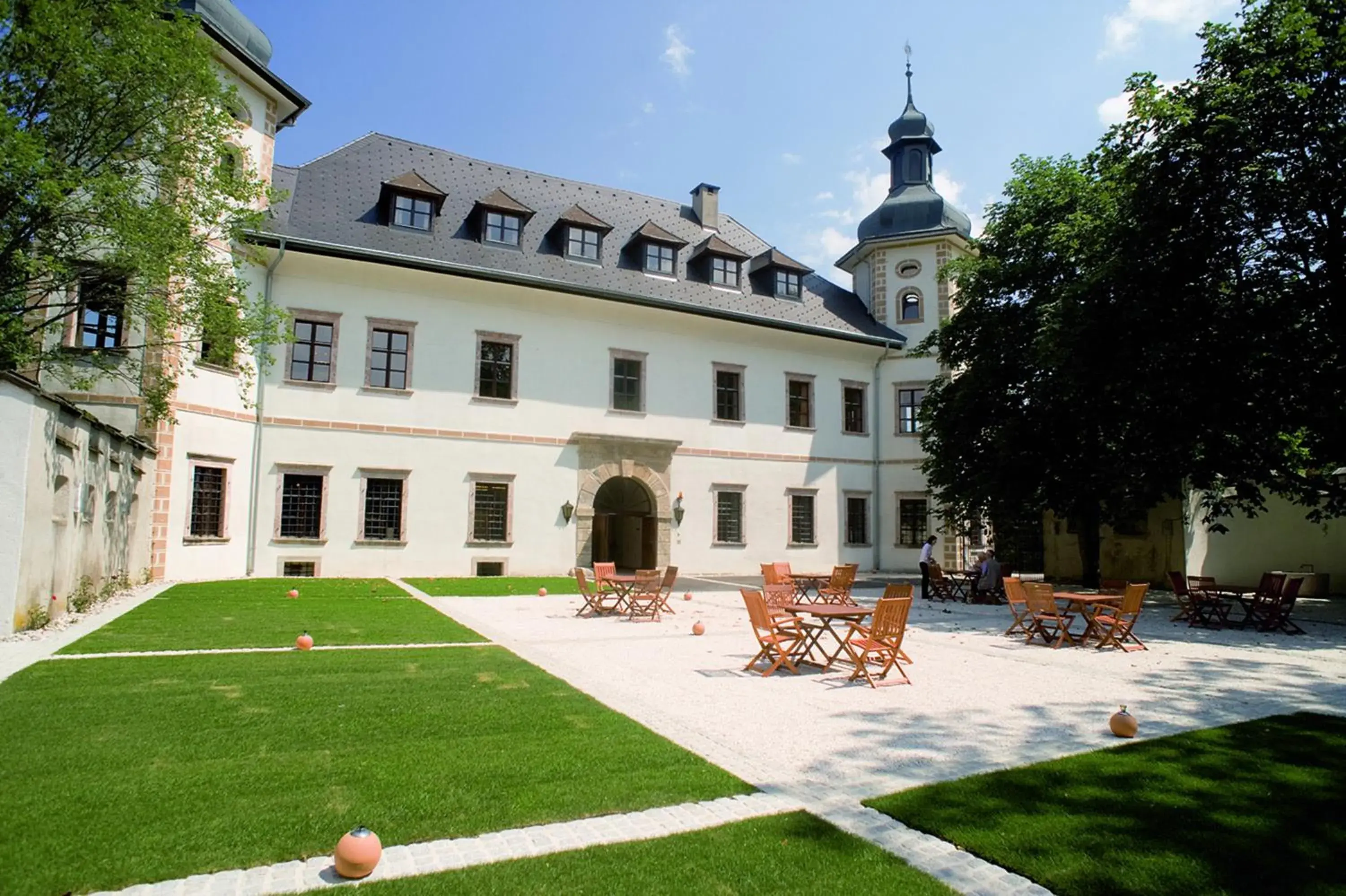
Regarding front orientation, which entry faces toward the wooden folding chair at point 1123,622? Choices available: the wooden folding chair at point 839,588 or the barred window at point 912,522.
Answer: the barred window

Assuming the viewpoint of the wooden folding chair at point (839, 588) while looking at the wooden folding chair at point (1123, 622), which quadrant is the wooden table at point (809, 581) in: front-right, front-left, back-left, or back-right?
back-left

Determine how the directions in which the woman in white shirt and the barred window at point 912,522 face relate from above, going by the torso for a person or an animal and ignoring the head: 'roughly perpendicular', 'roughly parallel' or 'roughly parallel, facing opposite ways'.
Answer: roughly perpendicular

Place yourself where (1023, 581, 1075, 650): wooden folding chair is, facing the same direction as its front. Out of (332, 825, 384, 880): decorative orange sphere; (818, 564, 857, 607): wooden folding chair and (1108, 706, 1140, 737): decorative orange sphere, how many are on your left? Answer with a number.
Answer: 1

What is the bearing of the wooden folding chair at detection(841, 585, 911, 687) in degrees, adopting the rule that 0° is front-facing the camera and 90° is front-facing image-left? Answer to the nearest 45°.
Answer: approximately 135°

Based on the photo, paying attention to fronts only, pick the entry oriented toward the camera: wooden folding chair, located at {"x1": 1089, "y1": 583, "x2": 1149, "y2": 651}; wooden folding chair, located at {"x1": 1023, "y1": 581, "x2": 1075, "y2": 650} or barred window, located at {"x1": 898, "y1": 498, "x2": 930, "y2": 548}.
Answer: the barred window

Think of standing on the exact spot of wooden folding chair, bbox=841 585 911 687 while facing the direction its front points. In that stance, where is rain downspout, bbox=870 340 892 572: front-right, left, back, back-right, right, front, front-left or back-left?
front-right

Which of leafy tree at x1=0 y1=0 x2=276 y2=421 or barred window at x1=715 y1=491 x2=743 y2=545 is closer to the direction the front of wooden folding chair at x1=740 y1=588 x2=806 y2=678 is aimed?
the barred window

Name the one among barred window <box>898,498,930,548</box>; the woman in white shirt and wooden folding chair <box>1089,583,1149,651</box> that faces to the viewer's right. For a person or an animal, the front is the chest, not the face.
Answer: the woman in white shirt

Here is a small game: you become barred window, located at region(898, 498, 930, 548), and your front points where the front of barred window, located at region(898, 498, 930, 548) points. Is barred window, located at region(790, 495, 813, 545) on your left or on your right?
on your right

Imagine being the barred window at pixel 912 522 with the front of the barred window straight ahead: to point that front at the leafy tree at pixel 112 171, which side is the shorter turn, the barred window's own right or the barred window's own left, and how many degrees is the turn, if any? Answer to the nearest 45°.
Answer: approximately 45° to the barred window's own right

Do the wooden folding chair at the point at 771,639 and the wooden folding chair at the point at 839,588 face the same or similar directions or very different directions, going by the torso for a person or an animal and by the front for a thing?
very different directions

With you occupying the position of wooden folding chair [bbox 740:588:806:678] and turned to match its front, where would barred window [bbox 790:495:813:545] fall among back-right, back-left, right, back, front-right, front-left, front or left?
front-left

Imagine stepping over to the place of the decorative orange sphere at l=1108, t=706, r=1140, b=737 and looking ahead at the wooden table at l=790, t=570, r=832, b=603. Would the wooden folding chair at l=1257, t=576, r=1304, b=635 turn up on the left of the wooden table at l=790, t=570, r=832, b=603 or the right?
right

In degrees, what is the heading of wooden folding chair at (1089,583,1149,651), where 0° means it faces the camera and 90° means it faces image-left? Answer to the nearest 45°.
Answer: approximately 135°

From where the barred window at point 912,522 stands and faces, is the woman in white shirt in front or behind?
in front

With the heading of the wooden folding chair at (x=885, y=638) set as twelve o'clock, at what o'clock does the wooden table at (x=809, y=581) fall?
The wooden table is roughly at 1 o'clock from the wooden folding chair.

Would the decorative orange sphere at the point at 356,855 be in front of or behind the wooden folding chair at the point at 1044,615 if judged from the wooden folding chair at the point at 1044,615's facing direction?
behind

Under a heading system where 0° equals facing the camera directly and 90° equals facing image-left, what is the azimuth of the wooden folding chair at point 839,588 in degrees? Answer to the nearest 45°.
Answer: approximately 45°

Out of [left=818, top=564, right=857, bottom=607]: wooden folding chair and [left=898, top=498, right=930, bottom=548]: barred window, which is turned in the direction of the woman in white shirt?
the barred window
